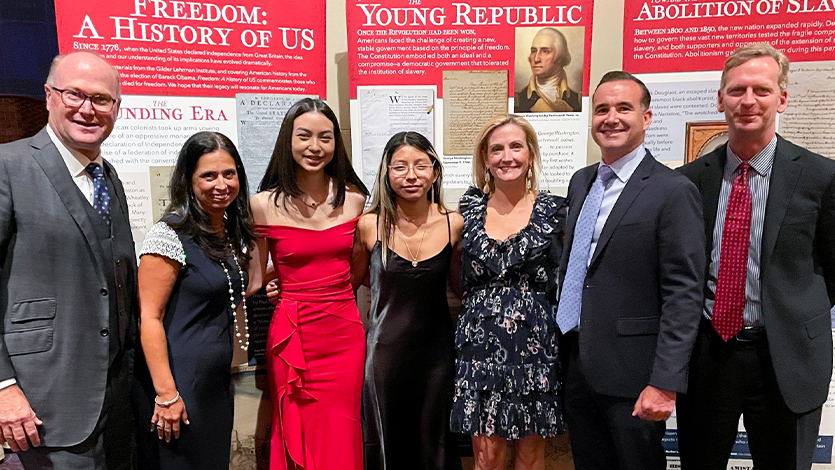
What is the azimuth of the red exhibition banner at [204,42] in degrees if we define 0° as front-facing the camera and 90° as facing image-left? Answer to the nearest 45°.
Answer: approximately 0°

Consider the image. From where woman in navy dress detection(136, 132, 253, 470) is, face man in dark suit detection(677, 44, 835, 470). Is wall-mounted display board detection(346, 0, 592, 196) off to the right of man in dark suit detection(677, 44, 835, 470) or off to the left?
left

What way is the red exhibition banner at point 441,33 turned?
toward the camera

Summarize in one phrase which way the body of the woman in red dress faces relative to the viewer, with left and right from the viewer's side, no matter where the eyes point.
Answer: facing the viewer

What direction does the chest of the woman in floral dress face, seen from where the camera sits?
toward the camera

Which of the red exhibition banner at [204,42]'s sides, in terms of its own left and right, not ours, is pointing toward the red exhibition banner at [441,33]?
left

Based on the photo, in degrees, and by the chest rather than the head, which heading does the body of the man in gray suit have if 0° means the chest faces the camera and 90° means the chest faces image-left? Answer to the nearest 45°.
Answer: approximately 315°
